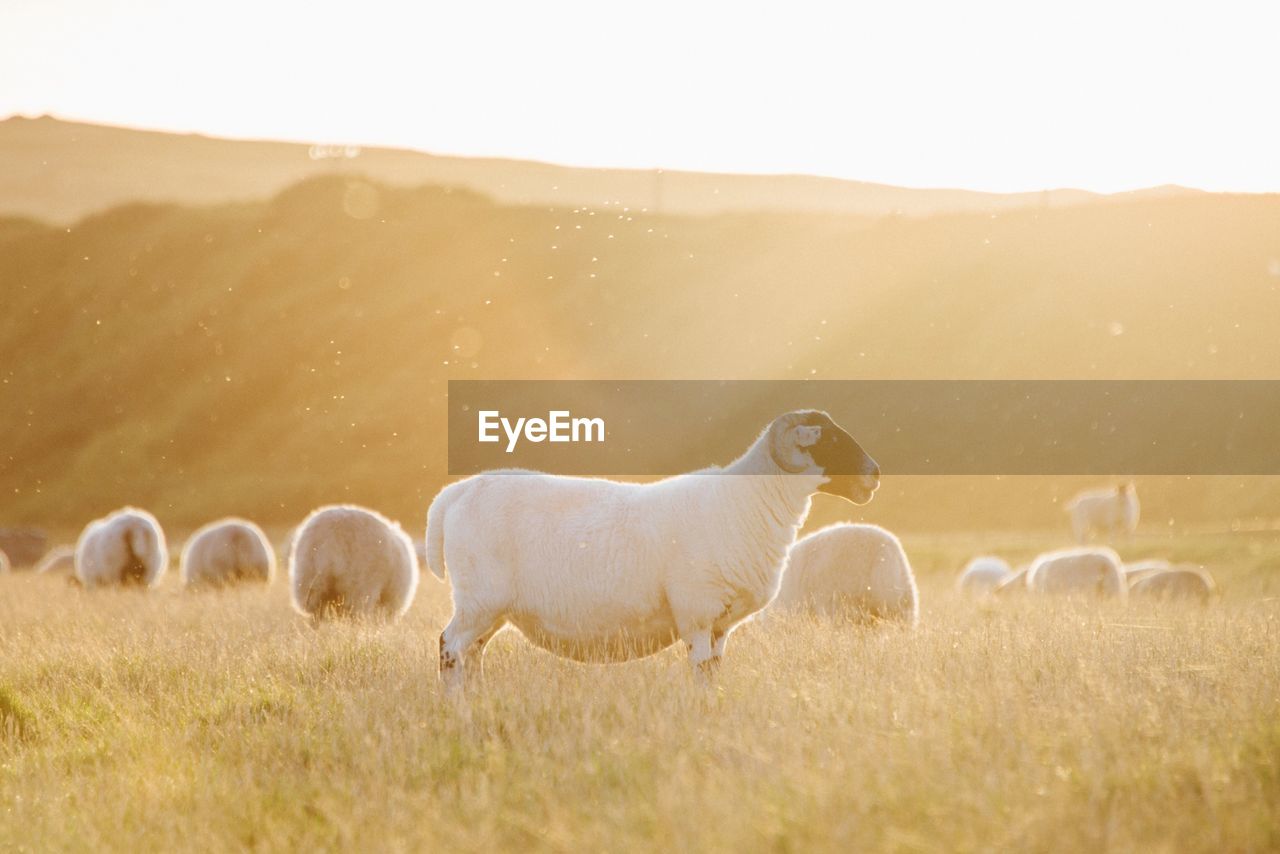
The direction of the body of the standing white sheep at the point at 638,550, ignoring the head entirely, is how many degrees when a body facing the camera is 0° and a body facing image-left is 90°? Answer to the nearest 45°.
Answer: approximately 270°

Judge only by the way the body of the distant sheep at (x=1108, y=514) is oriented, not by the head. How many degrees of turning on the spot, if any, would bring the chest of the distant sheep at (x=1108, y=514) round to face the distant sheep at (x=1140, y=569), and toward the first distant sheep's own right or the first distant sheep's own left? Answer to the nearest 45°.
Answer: approximately 90° to the first distant sheep's own right

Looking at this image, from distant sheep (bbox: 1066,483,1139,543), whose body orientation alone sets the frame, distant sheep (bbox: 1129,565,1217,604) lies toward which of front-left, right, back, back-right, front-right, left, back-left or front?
right

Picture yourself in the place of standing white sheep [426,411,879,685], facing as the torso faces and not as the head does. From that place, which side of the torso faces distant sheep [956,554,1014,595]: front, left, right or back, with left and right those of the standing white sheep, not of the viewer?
left

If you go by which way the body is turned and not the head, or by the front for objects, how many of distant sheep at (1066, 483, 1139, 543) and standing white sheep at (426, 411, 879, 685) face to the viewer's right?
2

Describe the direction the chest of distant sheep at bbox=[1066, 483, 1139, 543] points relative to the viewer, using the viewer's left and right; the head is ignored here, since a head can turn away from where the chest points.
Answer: facing to the right of the viewer

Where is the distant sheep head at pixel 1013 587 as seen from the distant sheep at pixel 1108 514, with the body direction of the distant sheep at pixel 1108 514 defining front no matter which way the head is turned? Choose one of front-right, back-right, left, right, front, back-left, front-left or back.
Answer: right
